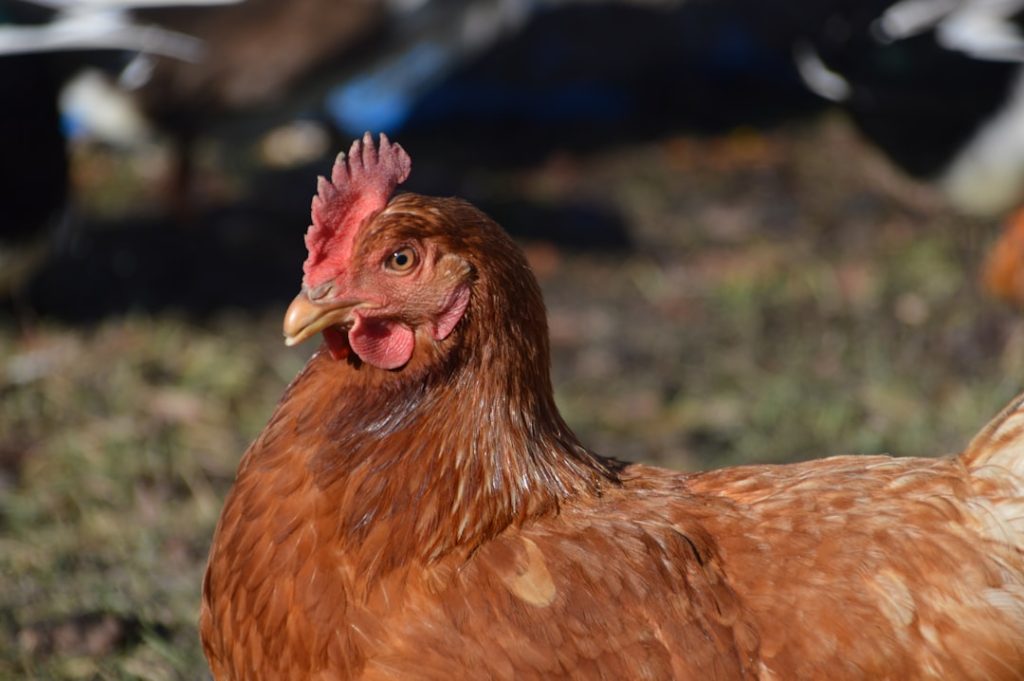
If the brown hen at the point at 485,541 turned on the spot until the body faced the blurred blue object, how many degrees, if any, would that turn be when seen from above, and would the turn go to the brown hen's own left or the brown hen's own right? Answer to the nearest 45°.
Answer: approximately 90° to the brown hen's own right

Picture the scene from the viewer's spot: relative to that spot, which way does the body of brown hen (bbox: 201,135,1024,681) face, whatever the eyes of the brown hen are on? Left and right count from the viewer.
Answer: facing to the left of the viewer
